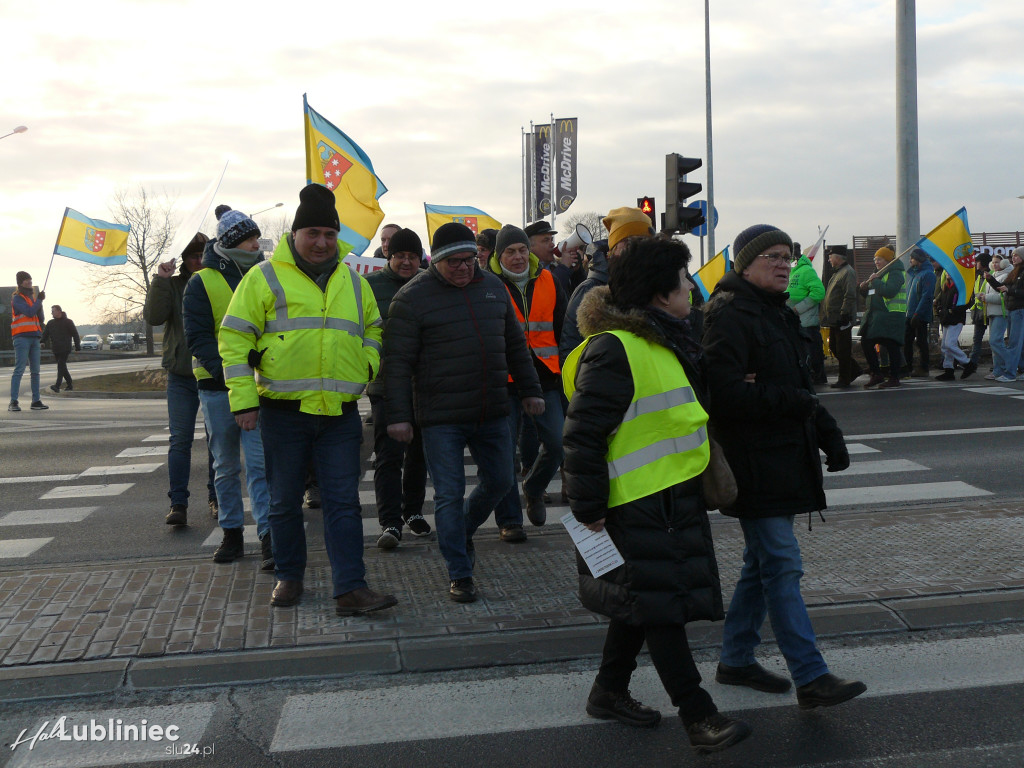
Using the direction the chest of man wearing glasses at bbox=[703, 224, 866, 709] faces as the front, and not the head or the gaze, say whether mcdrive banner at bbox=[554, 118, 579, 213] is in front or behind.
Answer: behind
